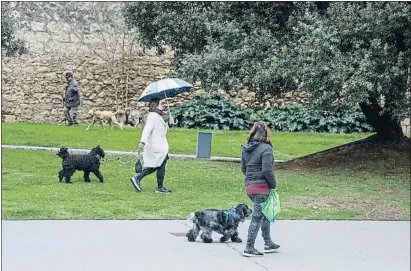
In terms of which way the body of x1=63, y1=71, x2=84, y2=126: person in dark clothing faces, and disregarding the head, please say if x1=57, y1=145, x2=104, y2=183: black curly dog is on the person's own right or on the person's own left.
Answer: on the person's own left

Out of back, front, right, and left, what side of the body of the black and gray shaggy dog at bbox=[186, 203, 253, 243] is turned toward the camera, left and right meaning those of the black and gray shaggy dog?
right

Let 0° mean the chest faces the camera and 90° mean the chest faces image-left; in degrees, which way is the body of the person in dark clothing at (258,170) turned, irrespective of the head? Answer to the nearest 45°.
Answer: approximately 225°
